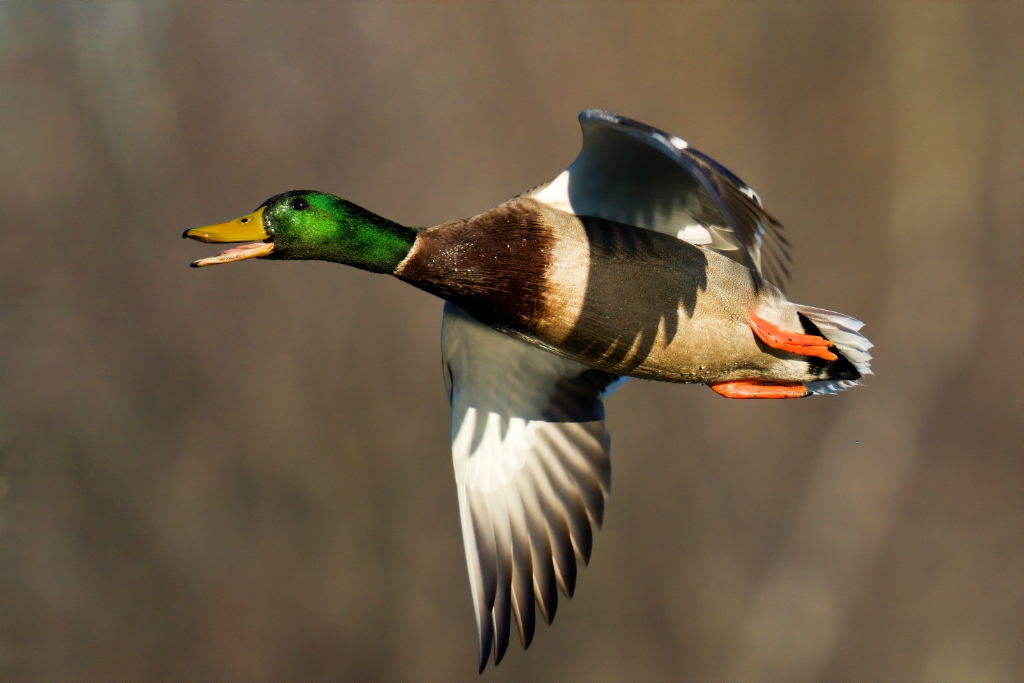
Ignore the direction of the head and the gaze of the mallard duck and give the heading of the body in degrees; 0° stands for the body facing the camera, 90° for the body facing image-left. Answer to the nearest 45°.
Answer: approximately 90°
